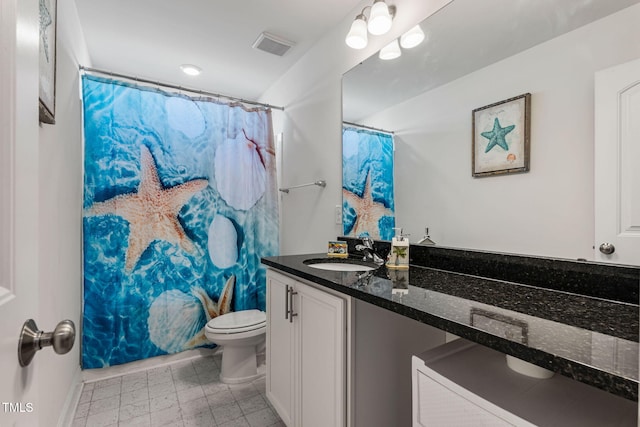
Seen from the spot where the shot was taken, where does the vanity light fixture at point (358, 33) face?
facing the viewer and to the left of the viewer

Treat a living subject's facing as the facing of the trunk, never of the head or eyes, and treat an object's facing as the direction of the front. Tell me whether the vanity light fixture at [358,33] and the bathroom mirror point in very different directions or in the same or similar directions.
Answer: same or similar directions

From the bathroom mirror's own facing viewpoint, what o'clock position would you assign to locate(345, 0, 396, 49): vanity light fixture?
The vanity light fixture is roughly at 2 o'clock from the bathroom mirror.

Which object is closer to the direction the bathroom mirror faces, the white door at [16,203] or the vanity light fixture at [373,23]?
the white door

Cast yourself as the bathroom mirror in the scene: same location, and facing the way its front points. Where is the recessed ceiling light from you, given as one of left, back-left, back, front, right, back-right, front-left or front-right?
front-right

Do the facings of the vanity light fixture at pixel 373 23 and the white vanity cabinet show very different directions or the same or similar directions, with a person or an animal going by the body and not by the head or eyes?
same or similar directions

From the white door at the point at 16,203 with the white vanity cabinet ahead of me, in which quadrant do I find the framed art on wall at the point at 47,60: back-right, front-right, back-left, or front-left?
front-left

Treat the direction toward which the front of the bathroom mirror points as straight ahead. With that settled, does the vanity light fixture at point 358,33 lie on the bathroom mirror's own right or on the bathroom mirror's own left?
on the bathroom mirror's own right

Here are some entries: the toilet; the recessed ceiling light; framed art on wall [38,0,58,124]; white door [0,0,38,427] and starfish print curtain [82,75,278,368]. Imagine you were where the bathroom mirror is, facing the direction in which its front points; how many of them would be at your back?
0

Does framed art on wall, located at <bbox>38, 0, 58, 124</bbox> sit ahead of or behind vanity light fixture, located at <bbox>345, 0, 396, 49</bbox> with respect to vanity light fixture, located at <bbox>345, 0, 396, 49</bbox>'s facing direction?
ahead

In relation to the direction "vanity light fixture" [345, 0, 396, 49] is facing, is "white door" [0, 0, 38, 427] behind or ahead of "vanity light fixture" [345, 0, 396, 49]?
ahead

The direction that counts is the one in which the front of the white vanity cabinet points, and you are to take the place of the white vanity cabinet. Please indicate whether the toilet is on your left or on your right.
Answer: on your right
